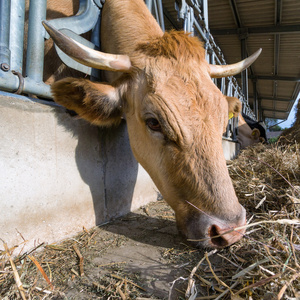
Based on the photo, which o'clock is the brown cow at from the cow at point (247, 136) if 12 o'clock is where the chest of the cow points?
The brown cow is roughly at 3 o'clock from the cow.

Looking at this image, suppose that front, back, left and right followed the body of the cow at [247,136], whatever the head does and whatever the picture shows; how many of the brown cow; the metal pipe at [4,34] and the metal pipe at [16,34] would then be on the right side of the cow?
3

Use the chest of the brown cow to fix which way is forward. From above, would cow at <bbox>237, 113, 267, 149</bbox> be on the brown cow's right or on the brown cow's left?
on the brown cow's left

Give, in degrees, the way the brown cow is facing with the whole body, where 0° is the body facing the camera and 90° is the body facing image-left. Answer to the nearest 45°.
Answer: approximately 315°
